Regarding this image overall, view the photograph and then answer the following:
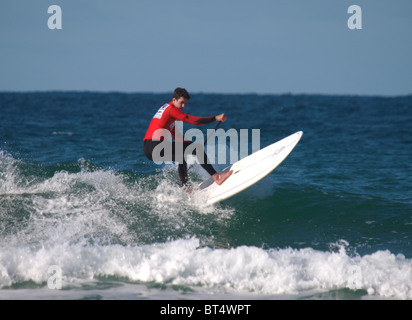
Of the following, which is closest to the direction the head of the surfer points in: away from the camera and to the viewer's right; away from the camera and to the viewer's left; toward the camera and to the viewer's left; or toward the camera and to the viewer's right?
toward the camera and to the viewer's right

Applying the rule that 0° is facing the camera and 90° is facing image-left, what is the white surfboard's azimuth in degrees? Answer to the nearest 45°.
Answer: approximately 270°
